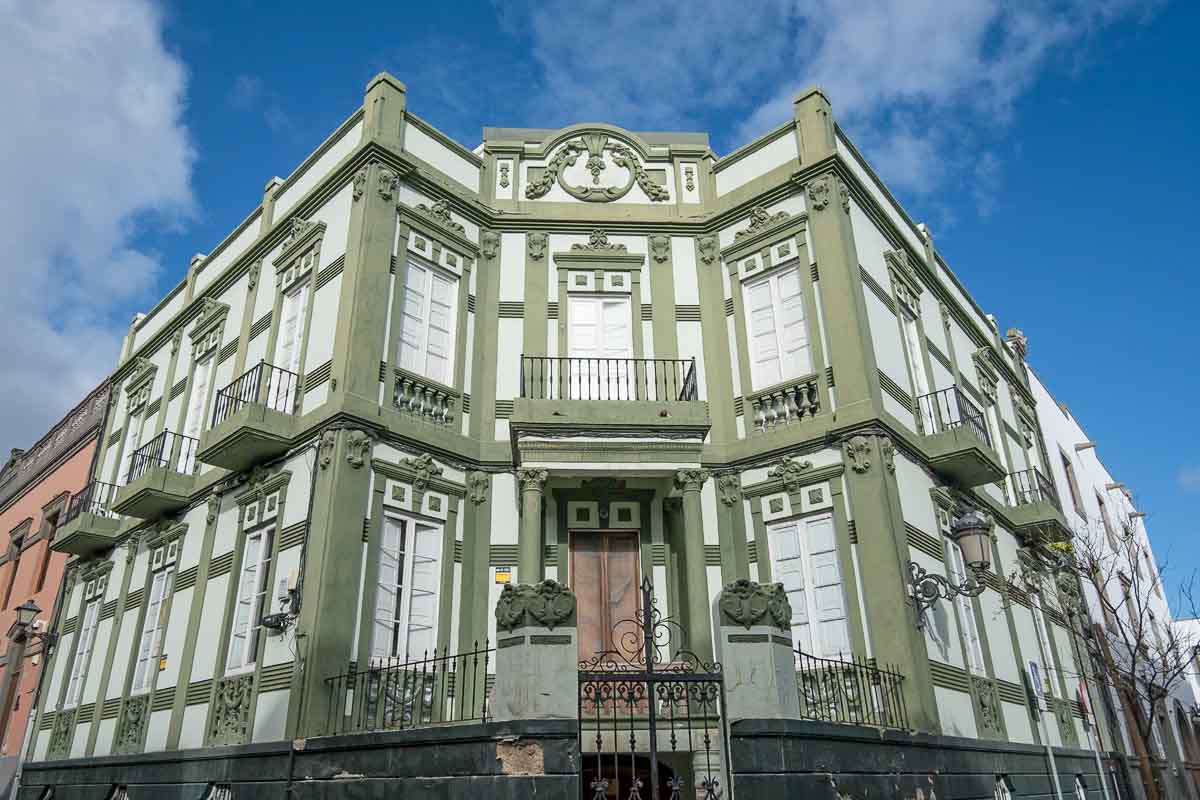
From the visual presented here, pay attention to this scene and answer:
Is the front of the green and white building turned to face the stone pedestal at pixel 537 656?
yes

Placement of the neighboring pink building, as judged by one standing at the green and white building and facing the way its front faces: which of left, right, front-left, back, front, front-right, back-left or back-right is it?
back-right

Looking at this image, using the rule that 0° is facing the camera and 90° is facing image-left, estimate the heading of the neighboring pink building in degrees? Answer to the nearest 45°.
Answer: approximately 45°

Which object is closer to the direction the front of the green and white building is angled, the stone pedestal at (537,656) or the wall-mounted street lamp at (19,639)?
the stone pedestal

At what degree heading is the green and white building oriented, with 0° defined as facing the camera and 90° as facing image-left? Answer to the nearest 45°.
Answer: approximately 0°
